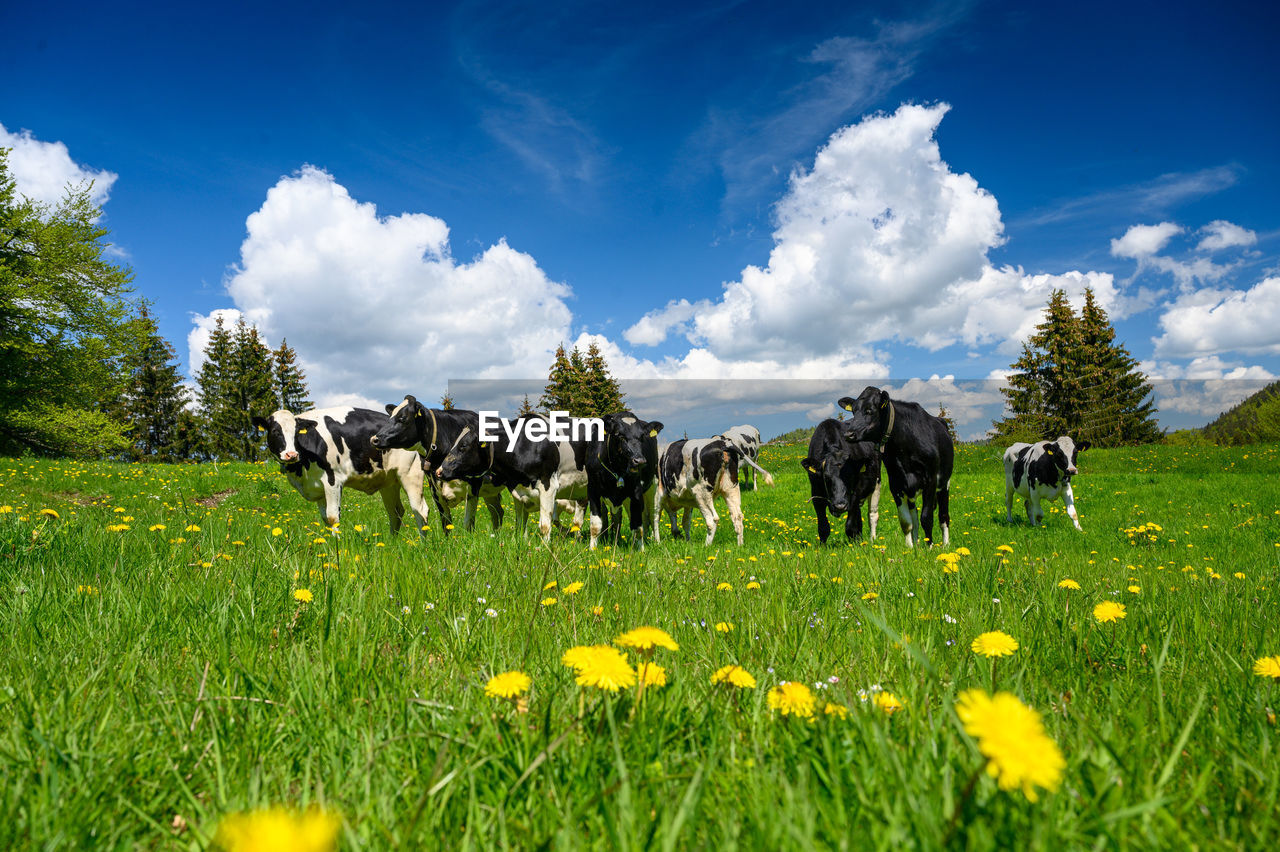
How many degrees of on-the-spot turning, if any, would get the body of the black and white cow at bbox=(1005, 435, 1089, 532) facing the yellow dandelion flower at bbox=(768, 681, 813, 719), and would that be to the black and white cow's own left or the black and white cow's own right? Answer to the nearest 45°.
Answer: approximately 45° to the black and white cow's own right

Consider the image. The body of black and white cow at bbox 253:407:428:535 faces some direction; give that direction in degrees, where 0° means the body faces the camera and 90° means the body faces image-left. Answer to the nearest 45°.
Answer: approximately 45°

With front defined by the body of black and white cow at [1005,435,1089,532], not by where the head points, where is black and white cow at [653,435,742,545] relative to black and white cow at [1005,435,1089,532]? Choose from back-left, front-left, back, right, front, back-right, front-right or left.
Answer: right

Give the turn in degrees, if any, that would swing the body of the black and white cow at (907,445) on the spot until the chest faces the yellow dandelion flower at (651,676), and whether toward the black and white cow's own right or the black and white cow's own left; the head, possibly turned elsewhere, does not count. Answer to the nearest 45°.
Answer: approximately 45° to the black and white cow's own left

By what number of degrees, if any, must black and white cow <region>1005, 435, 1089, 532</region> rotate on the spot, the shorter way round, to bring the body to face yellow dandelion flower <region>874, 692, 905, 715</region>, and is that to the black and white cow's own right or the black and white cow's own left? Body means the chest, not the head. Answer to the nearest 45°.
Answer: approximately 45° to the black and white cow's own right

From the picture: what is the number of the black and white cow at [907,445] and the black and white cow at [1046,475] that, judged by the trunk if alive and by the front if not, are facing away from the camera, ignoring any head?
0

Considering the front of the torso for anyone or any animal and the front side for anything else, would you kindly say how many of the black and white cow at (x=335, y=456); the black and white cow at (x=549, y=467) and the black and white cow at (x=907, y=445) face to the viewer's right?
0

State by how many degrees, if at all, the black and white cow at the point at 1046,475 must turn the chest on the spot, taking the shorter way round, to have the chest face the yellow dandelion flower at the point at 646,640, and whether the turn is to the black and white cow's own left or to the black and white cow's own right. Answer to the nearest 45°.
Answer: approximately 45° to the black and white cow's own right

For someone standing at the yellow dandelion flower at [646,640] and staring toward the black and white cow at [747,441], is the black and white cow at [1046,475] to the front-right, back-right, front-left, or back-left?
front-right

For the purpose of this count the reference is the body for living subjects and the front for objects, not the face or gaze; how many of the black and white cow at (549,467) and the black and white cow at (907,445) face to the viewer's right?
0

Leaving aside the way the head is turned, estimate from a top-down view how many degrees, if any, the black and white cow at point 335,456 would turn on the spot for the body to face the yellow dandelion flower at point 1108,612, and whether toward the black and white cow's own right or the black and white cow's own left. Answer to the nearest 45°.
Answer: approximately 45° to the black and white cow's own left

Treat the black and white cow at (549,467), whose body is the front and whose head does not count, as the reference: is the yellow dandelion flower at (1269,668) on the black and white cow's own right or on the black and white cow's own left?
on the black and white cow's own left
